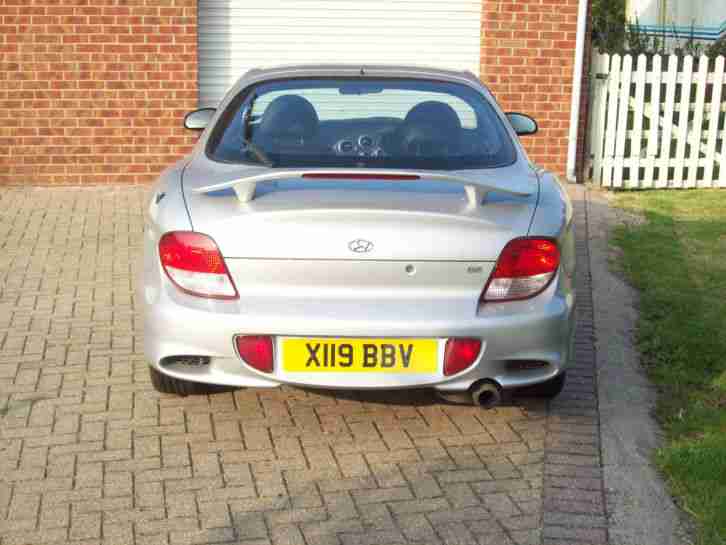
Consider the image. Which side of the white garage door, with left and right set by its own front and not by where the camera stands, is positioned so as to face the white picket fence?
left

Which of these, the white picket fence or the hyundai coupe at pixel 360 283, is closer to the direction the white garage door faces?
the hyundai coupe

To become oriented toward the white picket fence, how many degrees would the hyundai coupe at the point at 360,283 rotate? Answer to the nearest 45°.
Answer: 0° — it already faces it

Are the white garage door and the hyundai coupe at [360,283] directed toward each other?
yes

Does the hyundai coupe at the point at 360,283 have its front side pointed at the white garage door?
yes

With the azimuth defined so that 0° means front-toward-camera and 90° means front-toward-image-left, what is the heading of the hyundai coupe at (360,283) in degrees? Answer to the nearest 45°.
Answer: approximately 180°

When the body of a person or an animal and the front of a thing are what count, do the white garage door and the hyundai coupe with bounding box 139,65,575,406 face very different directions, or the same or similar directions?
very different directions

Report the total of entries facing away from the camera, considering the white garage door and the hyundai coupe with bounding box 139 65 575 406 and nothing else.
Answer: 1

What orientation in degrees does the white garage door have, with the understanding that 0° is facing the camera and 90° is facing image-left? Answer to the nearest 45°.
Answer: approximately 0°

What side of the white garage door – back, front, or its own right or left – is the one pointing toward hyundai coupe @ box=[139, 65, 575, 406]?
front
